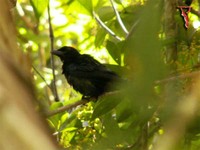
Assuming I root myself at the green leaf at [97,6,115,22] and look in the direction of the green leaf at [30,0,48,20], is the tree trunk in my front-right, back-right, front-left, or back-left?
front-left

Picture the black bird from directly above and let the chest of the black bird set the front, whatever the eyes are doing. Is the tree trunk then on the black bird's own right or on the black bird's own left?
on the black bird's own left

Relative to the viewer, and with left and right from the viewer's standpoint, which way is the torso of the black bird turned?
facing to the left of the viewer

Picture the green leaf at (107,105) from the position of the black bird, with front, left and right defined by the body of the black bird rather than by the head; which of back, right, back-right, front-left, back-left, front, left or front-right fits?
left

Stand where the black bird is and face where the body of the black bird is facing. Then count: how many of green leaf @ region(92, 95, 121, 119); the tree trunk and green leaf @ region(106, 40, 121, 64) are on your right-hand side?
0
